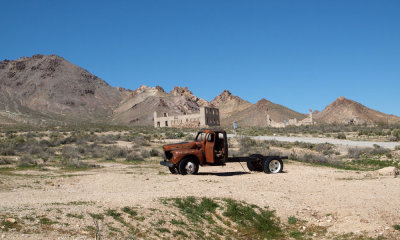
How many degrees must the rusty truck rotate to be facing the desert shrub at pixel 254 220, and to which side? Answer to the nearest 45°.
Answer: approximately 45° to its left

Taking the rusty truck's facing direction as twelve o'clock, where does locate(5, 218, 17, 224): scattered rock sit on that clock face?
The scattered rock is roughly at 11 o'clock from the rusty truck.

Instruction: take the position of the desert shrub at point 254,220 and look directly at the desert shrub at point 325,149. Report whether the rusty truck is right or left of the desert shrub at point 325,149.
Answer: left

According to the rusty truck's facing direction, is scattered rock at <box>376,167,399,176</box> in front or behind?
behind

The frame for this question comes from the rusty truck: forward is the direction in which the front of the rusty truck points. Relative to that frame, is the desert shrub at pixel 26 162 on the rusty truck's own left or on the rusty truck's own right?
on the rusty truck's own right

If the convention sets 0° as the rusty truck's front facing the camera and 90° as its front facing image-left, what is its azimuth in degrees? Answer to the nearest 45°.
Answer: approximately 45°

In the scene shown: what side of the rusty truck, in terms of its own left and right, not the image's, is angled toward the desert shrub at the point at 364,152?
back

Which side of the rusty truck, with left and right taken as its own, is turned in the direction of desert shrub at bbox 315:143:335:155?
back

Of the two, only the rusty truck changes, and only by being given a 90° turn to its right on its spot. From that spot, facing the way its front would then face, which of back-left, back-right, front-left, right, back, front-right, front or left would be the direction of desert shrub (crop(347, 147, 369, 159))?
right

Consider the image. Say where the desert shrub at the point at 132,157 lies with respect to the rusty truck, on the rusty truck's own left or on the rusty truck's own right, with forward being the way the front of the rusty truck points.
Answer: on the rusty truck's own right

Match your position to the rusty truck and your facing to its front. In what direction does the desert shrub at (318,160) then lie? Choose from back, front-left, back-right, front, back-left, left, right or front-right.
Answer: back
